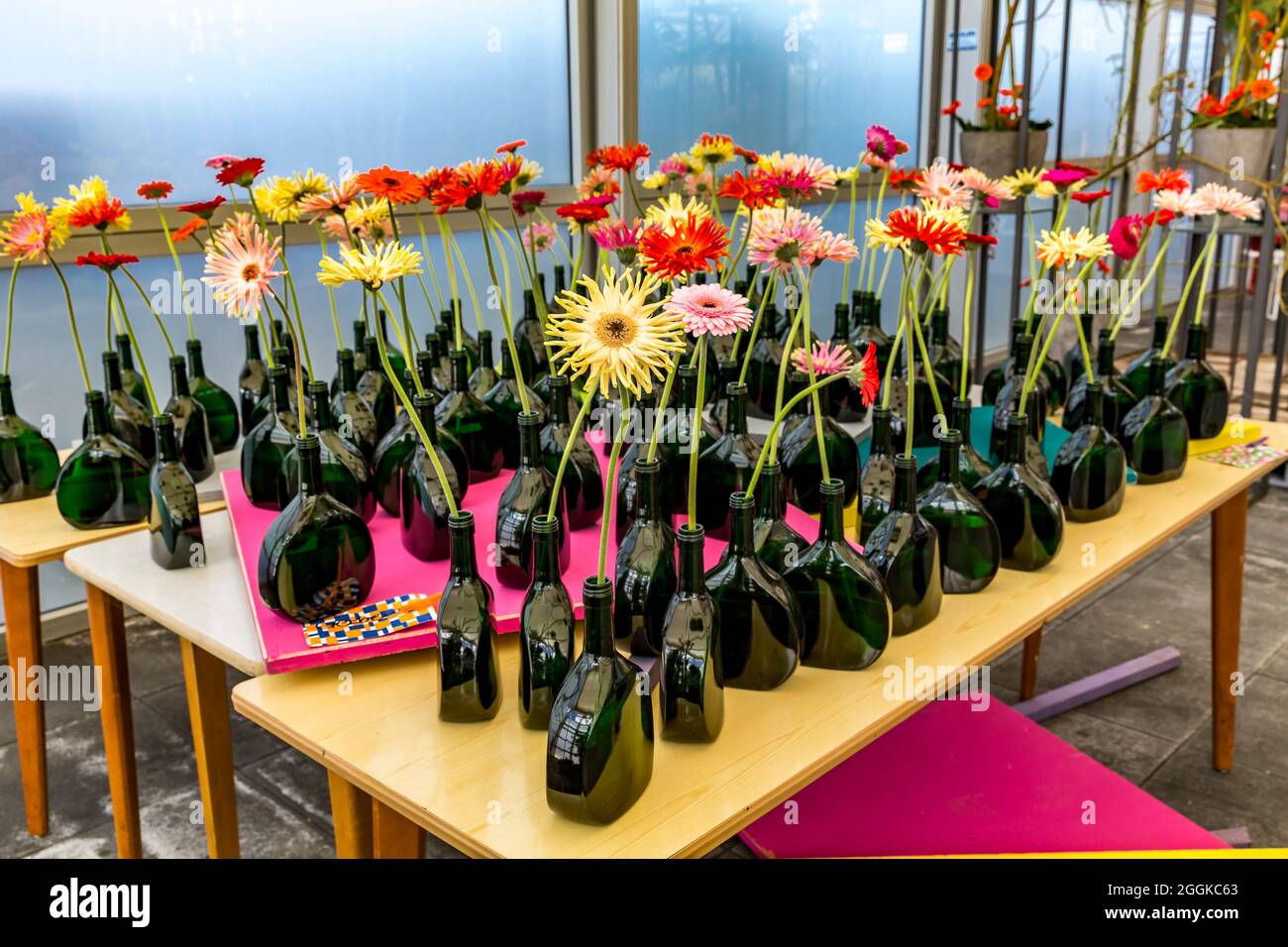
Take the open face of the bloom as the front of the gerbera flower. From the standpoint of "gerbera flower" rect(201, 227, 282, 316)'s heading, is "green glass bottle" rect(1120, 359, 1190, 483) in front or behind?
behind

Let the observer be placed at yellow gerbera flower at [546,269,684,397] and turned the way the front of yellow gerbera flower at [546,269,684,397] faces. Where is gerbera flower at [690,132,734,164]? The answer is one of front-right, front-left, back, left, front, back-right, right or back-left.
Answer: back

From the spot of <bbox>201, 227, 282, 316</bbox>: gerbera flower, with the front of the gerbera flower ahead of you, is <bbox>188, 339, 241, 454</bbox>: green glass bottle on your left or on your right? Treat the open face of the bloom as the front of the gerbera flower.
on your right

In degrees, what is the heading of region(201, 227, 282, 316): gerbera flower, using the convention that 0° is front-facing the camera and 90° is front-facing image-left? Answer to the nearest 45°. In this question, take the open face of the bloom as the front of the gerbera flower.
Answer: approximately 45°

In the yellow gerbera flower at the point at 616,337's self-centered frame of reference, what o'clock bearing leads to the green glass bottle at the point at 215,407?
The green glass bottle is roughly at 5 o'clock from the yellow gerbera flower.

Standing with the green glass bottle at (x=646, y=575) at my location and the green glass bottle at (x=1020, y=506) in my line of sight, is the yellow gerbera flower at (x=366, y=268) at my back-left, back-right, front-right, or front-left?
back-left

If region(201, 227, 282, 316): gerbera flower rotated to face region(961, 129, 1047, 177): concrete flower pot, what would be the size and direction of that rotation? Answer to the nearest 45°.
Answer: approximately 180°

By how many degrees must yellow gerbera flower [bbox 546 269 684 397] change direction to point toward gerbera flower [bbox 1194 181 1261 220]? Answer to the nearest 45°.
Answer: approximately 135° to its left
